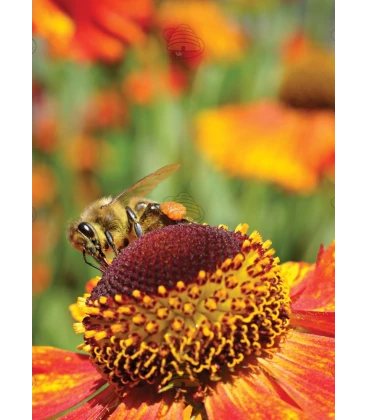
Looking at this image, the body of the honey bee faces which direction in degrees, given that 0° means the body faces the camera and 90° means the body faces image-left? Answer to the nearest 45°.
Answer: approximately 90°

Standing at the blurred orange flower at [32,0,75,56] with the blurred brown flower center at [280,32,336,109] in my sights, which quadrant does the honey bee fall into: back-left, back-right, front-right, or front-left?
front-right

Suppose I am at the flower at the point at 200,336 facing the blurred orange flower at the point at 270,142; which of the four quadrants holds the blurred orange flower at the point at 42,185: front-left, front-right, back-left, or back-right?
front-left
